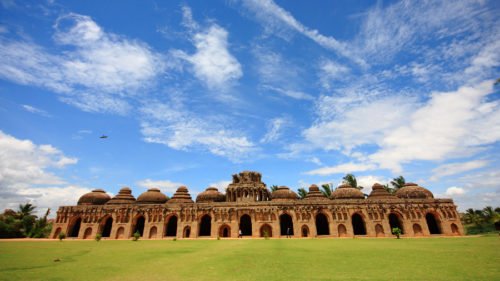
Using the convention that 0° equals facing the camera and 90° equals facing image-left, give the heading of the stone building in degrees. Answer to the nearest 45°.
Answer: approximately 0°
